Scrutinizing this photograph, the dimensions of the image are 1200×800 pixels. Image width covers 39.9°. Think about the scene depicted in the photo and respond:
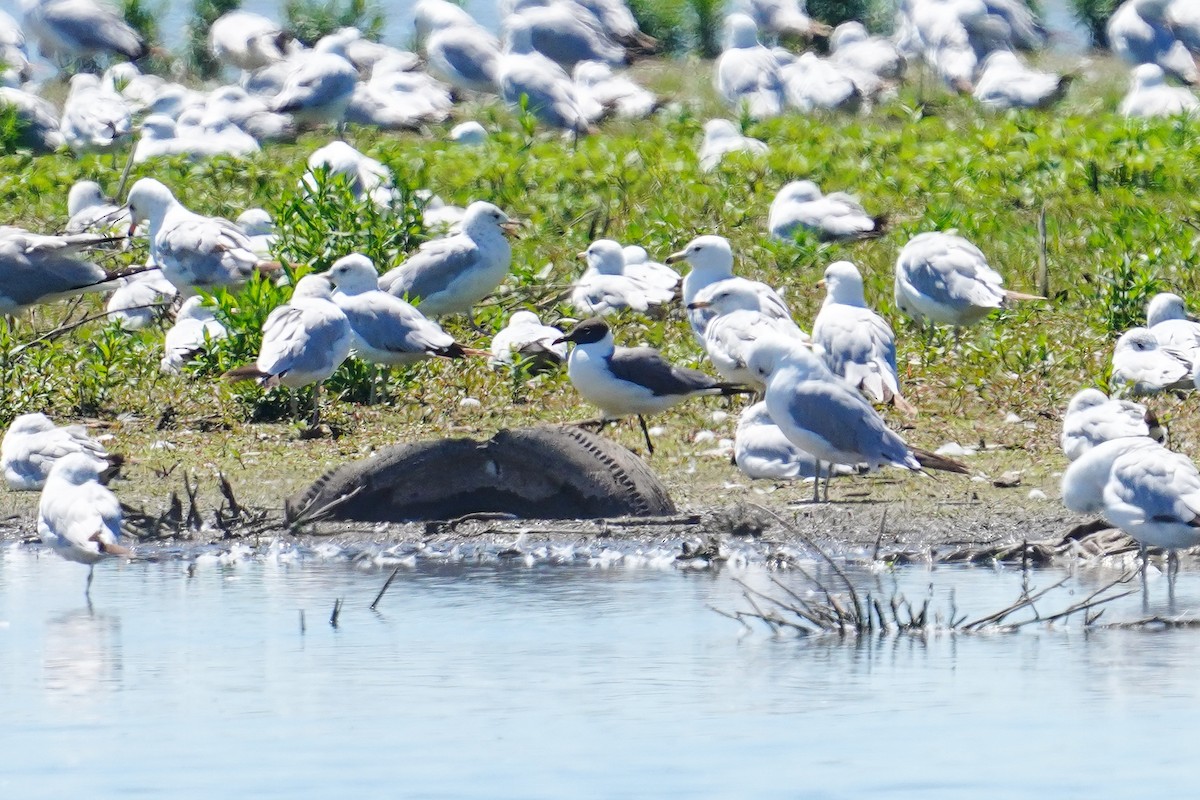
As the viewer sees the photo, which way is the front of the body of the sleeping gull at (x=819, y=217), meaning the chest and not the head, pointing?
to the viewer's left

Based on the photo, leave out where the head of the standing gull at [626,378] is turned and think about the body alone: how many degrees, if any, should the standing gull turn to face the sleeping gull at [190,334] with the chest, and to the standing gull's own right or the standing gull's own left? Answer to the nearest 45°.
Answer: approximately 45° to the standing gull's own right

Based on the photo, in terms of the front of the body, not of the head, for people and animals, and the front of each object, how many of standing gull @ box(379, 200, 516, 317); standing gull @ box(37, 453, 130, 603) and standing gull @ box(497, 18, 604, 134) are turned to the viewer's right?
1

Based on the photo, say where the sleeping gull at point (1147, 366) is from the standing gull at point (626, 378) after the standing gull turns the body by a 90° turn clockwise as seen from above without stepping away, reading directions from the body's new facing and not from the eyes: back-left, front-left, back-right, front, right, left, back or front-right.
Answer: right

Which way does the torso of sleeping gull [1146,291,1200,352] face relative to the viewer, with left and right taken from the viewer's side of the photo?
facing to the left of the viewer

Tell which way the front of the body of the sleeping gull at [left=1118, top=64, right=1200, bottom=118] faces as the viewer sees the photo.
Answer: to the viewer's left

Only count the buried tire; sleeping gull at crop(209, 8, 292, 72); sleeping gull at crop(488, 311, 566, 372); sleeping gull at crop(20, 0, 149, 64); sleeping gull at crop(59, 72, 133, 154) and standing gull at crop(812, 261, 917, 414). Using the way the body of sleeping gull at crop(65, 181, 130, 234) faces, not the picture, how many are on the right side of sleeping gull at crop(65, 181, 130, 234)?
3

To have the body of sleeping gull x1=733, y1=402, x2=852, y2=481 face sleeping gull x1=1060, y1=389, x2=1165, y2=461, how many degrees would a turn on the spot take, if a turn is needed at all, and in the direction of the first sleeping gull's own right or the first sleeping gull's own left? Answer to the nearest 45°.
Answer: approximately 180°

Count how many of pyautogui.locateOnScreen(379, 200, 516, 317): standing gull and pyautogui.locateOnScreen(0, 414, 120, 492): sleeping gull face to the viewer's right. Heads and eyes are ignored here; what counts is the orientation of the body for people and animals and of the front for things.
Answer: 1

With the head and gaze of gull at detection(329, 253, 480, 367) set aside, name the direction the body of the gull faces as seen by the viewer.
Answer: to the viewer's left

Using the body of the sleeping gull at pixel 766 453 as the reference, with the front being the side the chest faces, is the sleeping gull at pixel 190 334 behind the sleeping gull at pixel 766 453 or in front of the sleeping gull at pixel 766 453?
in front

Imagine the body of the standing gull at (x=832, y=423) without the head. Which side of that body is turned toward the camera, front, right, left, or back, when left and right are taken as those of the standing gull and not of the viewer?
left

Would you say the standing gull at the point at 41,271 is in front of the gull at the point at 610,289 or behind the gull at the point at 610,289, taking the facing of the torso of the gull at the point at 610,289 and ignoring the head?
in front

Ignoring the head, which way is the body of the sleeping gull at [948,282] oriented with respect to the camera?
to the viewer's left

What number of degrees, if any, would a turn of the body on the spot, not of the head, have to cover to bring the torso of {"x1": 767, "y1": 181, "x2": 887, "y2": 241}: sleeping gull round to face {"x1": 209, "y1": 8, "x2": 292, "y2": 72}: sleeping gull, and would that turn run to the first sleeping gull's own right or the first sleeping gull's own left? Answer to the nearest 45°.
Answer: approximately 45° to the first sleeping gull's own right

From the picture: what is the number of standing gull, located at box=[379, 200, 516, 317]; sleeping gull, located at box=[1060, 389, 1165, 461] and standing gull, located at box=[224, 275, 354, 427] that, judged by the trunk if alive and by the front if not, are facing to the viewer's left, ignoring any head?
1
